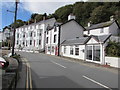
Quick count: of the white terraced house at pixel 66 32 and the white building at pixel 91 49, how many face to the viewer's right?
0

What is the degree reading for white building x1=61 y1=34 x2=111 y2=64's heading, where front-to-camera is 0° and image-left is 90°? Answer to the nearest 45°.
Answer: approximately 45°

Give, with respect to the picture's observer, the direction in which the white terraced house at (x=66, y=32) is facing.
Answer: facing the viewer and to the left of the viewer

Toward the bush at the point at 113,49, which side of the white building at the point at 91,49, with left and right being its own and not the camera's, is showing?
left

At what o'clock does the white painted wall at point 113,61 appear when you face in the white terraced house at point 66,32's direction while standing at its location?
The white painted wall is roughly at 10 o'clock from the white terraced house.

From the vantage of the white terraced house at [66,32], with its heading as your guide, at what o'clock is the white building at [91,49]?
The white building is roughly at 10 o'clock from the white terraced house.

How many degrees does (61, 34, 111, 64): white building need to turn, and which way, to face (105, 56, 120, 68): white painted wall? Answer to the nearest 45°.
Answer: approximately 90° to its left
